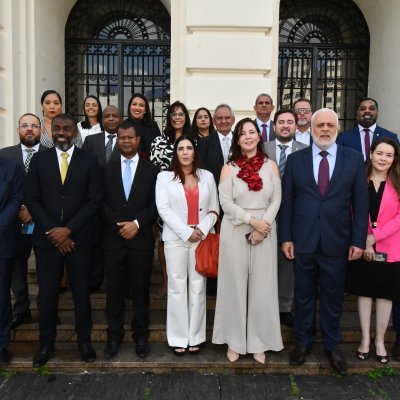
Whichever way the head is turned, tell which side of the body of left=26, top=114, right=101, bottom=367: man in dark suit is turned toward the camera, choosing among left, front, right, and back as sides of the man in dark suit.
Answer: front

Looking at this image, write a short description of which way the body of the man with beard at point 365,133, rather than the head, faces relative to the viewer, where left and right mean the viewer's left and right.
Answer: facing the viewer

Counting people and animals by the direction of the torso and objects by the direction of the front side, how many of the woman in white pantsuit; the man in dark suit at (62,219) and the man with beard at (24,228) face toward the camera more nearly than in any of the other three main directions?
3

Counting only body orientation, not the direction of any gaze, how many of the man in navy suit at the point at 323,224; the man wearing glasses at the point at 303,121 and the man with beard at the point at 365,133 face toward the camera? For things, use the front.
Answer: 3

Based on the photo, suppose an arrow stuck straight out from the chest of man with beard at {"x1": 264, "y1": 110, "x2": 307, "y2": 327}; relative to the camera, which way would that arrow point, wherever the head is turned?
toward the camera

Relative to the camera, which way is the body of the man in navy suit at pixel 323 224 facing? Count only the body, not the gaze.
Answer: toward the camera
